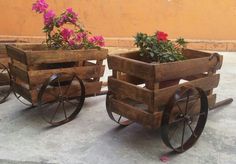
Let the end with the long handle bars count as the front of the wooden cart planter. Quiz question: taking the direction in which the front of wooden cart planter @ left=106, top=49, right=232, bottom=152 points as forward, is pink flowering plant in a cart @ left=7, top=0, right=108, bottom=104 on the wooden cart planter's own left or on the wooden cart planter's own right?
on the wooden cart planter's own left

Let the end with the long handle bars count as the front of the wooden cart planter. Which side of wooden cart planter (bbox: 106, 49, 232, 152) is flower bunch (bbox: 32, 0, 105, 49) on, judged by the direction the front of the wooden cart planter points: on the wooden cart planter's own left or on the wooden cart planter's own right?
on the wooden cart planter's own left

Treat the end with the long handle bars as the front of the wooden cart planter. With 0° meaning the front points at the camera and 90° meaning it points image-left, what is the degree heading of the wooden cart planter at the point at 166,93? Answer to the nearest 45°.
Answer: approximately 225°

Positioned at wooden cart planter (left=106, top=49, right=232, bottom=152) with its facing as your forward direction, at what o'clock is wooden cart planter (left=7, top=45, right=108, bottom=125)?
wooden cart planter (left=7, top=45, right=108, bottom=125) is roughly at 8 o'clock from wooden cart planter (left=106, top=49, right=232, bottom=152).
